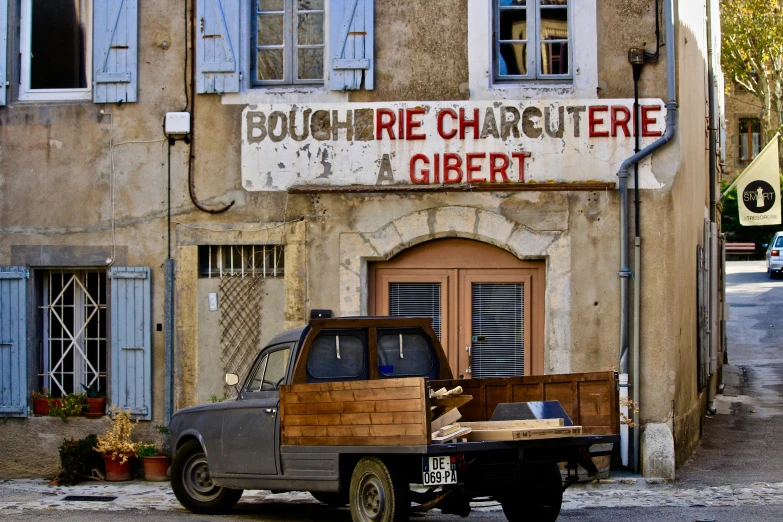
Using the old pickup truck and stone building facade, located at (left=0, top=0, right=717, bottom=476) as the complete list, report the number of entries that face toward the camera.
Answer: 1

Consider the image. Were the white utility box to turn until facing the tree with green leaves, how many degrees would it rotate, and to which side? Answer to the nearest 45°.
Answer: approximately 135° to its left

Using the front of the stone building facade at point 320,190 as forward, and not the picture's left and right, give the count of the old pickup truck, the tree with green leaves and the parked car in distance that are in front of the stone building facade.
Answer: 1

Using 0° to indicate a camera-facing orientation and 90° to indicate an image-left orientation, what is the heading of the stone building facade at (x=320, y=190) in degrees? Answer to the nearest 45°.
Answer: approximately 0°

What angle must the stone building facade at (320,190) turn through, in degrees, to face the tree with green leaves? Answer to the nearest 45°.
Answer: approximately 135° to its left

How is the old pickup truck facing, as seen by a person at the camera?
facing away from the viewer and to the left of the viewer

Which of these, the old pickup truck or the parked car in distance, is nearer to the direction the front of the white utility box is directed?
the old pickup truck

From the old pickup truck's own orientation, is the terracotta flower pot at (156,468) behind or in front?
in front

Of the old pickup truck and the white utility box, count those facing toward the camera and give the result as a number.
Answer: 1

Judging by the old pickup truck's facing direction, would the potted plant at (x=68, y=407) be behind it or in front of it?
in front

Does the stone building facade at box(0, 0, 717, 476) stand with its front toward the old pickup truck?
yes
